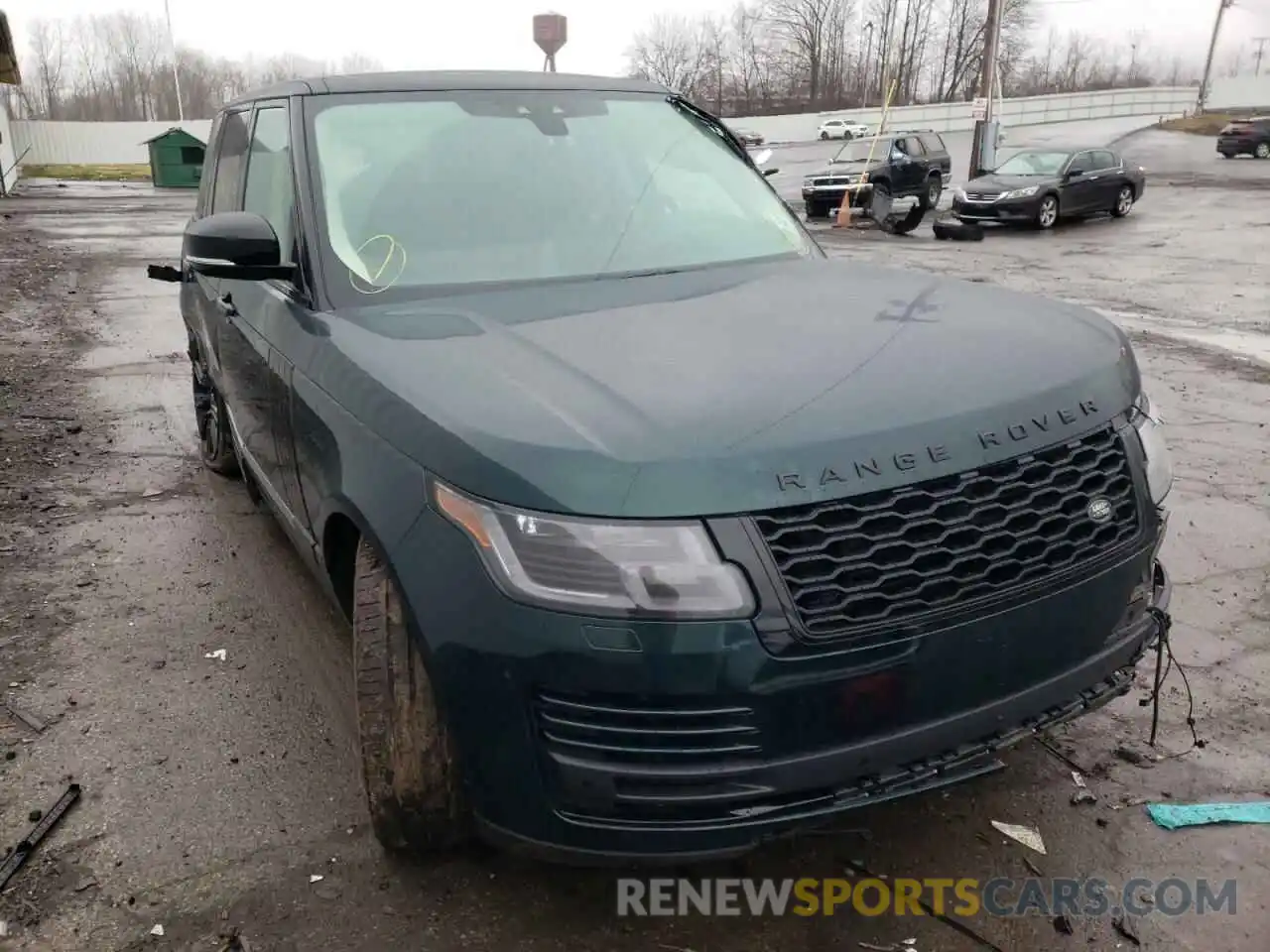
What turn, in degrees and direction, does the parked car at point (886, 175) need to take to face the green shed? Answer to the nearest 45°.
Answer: approximately 90° to its right

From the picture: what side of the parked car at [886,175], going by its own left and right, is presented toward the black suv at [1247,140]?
back

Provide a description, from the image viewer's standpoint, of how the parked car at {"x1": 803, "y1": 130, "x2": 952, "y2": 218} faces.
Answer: facing the viewer and to the left of the viewer

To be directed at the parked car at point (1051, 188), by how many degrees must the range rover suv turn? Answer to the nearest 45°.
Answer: approximately 135° to its left

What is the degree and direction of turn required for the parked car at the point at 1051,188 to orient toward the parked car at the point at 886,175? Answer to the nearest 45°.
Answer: approximately 90° to its right

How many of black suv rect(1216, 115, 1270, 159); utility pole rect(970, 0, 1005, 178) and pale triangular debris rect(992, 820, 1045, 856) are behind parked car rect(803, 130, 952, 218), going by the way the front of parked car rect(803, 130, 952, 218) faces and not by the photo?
2

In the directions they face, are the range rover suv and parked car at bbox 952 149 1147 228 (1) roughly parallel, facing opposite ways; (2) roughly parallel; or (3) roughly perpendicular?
roughly perpendicular

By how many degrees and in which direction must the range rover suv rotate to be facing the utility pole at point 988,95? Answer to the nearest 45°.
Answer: approximately 135° to its left

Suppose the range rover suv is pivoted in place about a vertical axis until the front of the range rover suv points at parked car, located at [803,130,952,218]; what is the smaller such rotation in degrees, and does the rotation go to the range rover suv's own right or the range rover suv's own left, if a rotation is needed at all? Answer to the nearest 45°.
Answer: approximately 135° to the range rover suv's own left

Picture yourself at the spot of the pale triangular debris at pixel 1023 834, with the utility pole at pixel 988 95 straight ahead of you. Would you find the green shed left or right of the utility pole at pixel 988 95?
left

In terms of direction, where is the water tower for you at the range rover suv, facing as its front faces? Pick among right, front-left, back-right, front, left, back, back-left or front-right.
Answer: back-left

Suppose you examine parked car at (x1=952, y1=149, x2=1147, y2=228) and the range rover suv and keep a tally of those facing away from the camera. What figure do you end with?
0

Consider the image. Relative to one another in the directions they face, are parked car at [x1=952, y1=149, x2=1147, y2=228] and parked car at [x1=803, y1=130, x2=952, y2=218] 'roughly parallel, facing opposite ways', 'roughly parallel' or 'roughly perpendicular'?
roughly parallel

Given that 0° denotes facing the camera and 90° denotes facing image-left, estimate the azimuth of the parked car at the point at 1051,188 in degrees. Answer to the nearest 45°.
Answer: approximately 45°

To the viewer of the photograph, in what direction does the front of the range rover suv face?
facing the viewer and to the right of the viewer

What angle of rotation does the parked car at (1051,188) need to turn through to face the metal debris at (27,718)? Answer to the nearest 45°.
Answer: approximately 45° to its left
